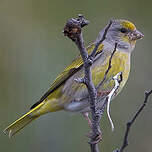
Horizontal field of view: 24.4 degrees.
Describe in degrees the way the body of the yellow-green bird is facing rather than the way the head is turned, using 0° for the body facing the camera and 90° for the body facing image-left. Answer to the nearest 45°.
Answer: approximately 270°
